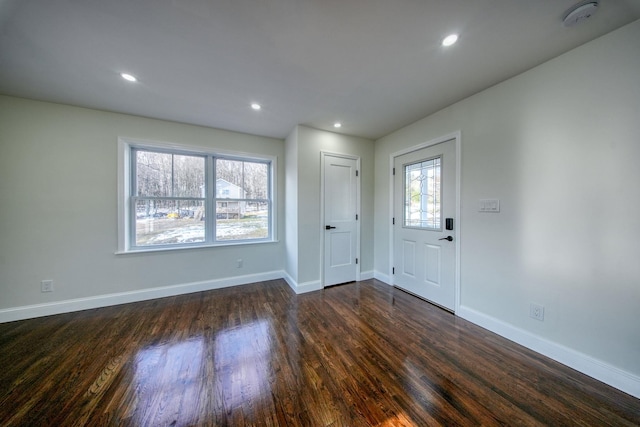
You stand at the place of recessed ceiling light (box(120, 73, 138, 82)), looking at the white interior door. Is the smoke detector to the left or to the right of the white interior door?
right

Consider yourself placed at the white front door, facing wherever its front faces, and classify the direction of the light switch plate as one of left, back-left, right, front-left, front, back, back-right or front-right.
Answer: left

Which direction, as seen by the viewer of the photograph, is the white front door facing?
facing the viewer and to the left of the viewer

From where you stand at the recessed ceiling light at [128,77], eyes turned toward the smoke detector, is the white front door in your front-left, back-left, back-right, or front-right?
front-left

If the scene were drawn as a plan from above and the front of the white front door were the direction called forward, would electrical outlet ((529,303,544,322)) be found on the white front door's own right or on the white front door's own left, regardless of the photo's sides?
on the white front door's own left

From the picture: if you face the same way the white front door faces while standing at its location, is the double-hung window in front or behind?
in front

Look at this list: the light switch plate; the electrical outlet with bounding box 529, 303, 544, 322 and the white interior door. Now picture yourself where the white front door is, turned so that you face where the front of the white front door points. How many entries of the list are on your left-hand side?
2

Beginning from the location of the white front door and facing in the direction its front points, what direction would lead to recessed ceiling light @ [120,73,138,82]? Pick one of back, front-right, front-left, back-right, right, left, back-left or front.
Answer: front
